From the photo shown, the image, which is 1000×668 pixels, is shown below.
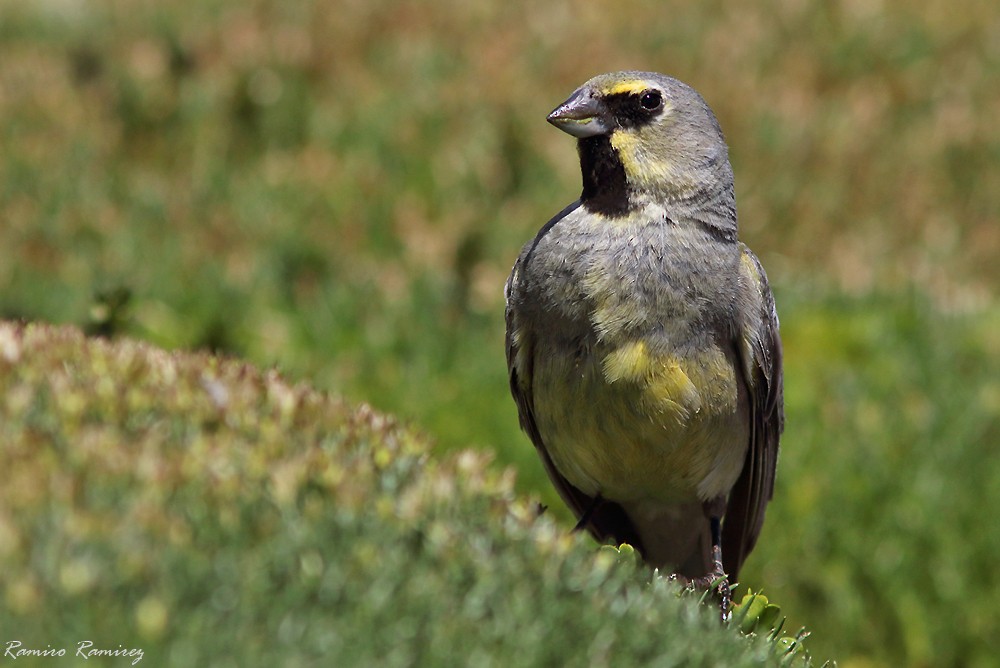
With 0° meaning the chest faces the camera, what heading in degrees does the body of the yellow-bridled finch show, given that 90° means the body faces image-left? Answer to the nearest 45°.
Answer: approximately 0°
